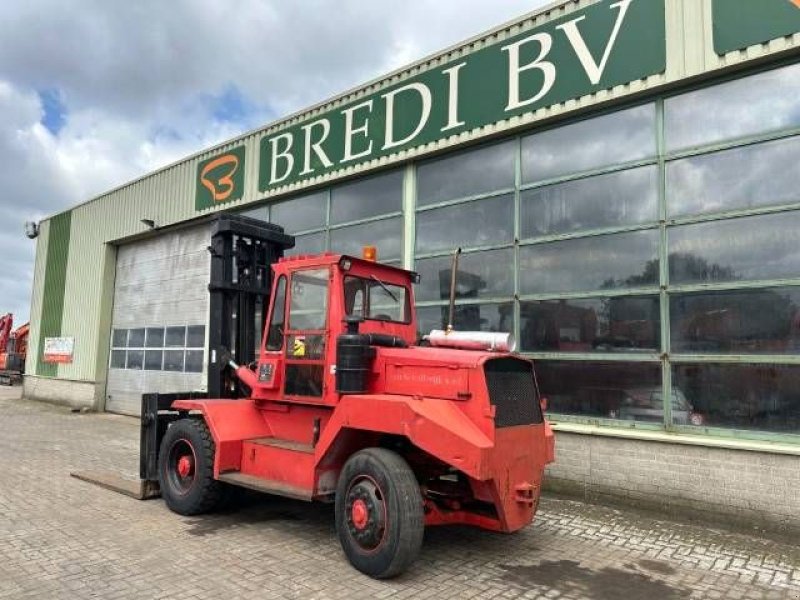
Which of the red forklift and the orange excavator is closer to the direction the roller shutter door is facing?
the red forklift

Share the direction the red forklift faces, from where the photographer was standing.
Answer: facing away from the viewer and to the left of the viewer

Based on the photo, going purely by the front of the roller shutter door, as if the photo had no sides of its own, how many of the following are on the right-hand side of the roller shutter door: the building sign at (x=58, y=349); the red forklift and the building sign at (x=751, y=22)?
1

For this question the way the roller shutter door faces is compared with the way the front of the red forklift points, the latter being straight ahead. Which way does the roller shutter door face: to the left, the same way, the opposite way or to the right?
to the left

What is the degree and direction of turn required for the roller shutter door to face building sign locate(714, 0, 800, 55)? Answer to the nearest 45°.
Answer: approximately 90° to its left

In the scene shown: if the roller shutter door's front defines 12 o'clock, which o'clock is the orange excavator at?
The orange excavator is roughly at 4 o'clock from the roller shutter door.

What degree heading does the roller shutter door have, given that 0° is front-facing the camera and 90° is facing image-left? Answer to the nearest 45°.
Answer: approximately 45°

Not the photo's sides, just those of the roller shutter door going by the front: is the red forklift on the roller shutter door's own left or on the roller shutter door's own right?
on the roller shutter door's own left

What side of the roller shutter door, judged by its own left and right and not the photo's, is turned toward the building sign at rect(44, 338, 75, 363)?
right
